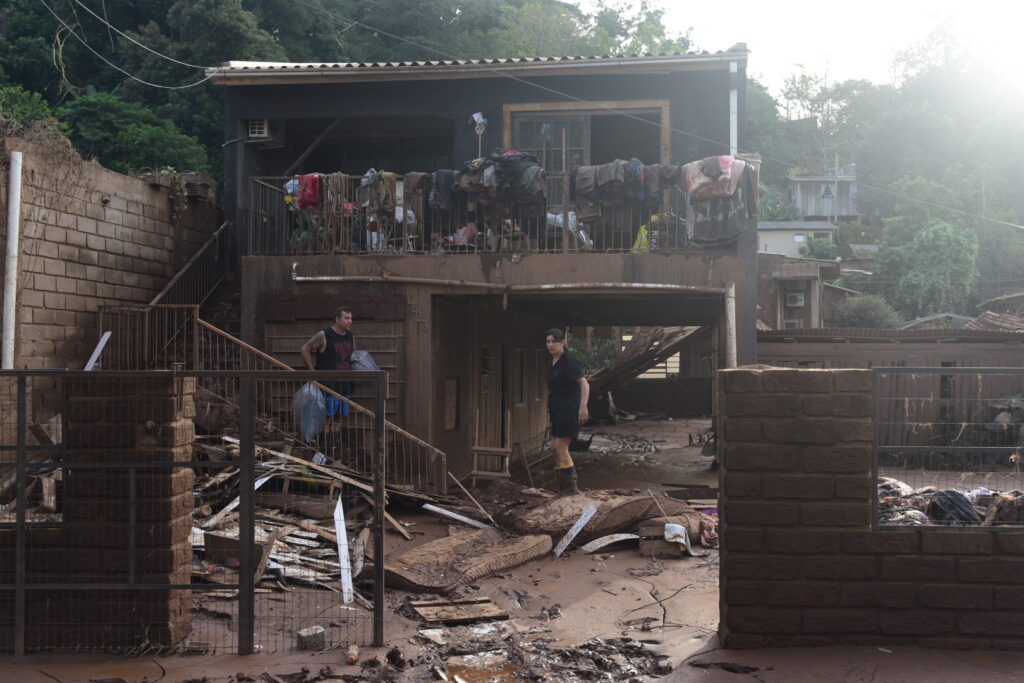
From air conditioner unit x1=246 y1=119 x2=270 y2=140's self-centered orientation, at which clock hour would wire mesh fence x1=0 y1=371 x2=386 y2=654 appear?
The wire mesh fence is roughly at 12 o'clock from the air conditioner unit.

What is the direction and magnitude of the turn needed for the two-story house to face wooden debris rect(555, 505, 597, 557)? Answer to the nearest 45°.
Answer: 0° — it already faces it

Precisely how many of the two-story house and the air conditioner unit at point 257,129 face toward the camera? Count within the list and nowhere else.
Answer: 2

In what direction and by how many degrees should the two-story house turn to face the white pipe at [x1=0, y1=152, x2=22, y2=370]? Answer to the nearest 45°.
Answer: approximately 45° to its right

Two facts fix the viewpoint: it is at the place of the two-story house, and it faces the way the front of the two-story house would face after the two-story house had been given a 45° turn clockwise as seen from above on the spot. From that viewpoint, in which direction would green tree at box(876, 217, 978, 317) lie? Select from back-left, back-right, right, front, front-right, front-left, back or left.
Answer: back

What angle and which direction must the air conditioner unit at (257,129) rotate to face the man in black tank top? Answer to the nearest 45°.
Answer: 0° — it already faces them

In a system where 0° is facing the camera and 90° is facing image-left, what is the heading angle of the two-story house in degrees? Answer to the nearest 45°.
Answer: approximately 0°

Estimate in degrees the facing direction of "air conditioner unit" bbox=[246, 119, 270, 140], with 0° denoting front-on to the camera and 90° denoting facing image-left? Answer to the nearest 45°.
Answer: approximately 0°

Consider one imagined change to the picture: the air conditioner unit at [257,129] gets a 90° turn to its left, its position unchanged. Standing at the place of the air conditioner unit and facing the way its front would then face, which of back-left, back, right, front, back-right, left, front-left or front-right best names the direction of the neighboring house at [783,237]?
front-left

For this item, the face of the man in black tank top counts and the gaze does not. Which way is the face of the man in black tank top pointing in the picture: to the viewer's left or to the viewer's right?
to the viewer's right

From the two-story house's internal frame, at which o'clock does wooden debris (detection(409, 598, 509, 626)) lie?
The wooden debris is roughly at 12 o'clock from the two-story house.
